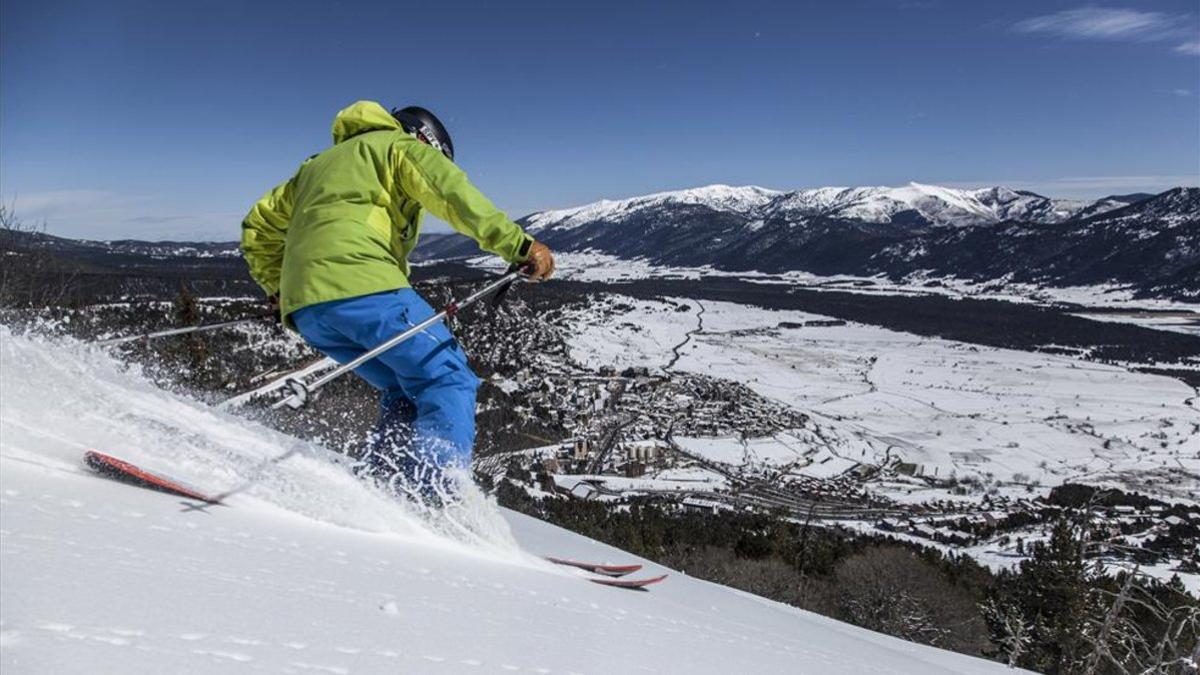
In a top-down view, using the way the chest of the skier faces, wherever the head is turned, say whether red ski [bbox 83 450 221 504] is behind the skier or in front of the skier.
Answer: behind

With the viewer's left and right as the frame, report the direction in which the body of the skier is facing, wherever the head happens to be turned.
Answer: facing away from the viewer and to the right of the viewer
